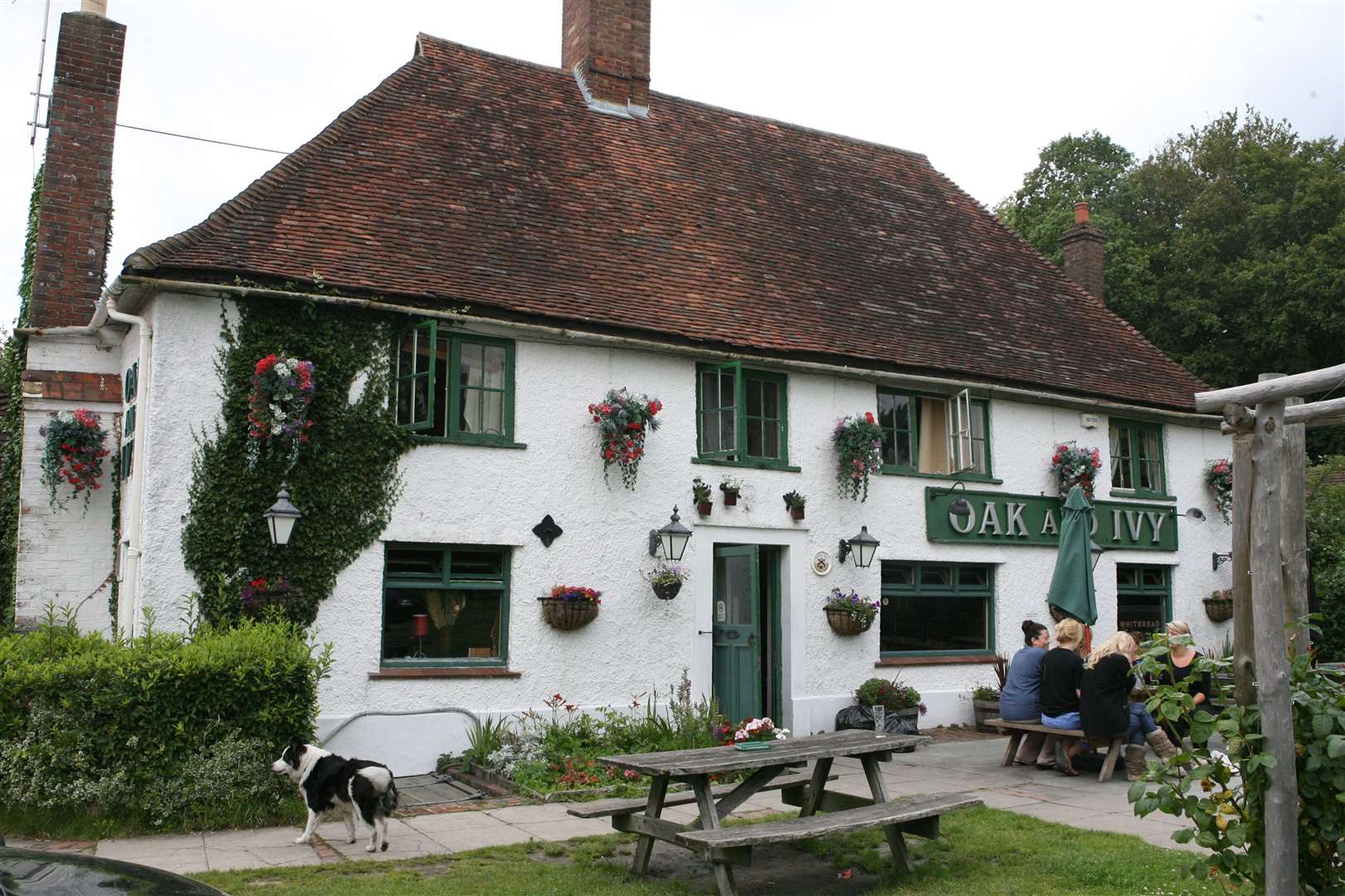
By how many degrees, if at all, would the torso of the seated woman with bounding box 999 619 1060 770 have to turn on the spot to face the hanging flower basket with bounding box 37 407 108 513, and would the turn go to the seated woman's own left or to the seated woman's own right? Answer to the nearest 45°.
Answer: approximately 135° to the seated woman's own left

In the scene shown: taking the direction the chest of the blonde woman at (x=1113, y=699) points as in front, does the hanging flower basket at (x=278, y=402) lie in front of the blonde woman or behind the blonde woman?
behind

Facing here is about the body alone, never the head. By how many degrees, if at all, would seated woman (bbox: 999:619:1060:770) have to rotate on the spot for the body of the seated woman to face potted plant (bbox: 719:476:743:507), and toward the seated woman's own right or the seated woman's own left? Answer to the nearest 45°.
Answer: approximately 135° to the seated woman's own left

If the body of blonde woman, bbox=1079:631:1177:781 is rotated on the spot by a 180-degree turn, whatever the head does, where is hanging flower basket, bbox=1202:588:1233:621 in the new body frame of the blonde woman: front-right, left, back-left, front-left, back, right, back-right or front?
right

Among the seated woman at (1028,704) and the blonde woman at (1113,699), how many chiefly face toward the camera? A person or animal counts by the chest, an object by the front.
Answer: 0

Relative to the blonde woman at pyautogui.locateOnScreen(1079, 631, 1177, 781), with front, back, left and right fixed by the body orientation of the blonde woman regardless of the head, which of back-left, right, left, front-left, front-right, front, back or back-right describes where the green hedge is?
back-right

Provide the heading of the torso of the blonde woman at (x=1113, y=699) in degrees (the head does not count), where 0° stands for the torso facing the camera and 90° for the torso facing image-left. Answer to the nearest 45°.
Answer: approximately 270°

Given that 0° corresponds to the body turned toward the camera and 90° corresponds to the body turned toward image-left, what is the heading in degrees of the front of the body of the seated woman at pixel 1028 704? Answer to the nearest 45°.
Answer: approximately 225°

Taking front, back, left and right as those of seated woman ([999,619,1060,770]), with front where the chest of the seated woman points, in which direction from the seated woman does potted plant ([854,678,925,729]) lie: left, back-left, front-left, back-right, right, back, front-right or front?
left

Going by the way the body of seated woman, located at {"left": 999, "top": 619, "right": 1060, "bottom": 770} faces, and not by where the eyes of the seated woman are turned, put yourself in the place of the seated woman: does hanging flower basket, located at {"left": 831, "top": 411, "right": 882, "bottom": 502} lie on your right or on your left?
on your left

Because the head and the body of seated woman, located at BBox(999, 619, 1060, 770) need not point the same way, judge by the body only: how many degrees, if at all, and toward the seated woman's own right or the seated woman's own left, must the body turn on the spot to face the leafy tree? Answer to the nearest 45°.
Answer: approximately 45° to the seated woman's own left

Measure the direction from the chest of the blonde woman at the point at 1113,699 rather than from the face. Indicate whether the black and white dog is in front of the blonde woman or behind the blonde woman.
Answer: behind

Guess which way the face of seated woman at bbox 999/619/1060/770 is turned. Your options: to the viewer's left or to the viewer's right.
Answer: to the viewer's right
